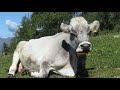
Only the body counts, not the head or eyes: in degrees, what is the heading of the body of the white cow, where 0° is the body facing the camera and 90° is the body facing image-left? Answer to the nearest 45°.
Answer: approximately 315°
